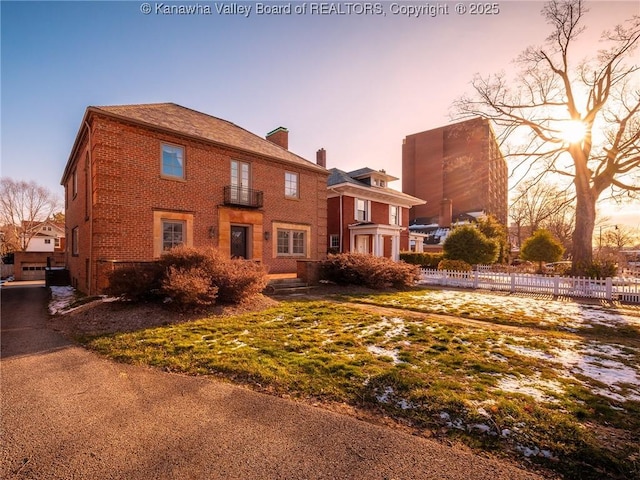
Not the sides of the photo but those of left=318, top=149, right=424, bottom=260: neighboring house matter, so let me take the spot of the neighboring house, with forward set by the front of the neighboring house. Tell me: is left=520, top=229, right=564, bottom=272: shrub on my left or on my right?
on my left

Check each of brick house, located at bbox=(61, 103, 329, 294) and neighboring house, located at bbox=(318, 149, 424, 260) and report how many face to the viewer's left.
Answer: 0

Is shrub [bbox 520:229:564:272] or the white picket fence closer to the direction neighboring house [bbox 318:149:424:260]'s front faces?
the white picket fence

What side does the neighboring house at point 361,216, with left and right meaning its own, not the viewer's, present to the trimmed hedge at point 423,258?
left

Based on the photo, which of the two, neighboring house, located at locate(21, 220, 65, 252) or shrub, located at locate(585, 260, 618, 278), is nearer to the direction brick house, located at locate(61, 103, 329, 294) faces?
the shrub

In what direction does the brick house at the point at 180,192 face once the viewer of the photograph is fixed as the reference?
facing the viewer and to the right of the viewer

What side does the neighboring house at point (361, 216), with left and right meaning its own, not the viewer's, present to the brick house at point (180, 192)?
right

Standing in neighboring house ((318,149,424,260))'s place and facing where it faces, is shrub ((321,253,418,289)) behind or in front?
in front

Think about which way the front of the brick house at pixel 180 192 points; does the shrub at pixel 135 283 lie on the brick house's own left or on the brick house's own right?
on the brick house's own right

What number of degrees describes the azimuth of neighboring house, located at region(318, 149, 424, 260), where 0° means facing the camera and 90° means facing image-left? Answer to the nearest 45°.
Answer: approximately 315°
